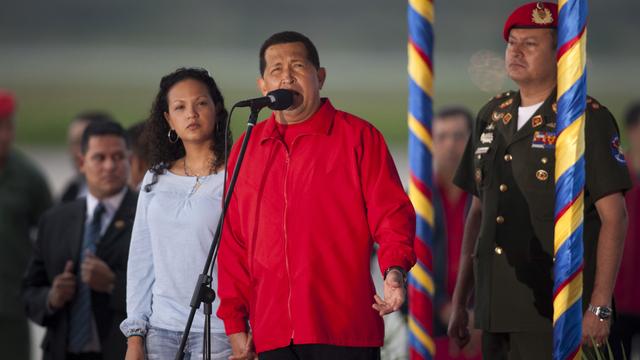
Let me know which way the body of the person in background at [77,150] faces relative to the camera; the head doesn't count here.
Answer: toward the camera

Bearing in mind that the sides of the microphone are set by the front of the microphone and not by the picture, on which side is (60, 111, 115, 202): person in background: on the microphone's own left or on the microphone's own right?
on the microphone's own left

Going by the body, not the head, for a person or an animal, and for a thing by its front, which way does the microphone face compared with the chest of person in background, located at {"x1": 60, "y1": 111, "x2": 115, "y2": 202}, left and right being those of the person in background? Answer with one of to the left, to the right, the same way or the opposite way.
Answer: to the left

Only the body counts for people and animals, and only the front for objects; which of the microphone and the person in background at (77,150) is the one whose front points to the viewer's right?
the microphone

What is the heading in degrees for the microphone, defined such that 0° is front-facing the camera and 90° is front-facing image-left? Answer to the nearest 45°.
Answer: approximately 270°
